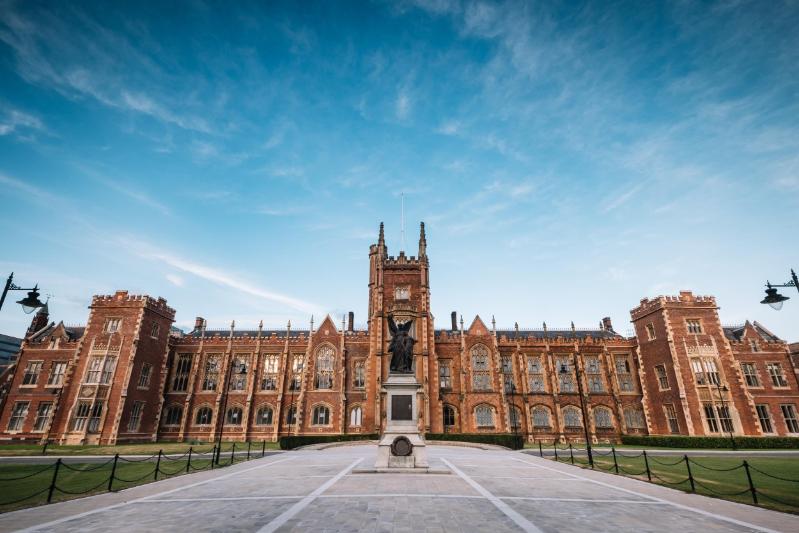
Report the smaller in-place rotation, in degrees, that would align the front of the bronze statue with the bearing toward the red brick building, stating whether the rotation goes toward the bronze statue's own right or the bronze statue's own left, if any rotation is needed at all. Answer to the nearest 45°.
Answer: approximately 180°

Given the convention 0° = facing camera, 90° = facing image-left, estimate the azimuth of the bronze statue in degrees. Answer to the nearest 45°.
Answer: approximately 0°

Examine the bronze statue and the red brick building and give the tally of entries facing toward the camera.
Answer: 2

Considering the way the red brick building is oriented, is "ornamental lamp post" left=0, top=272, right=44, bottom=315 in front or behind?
in front

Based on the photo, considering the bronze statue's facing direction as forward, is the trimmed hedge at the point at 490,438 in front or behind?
behind

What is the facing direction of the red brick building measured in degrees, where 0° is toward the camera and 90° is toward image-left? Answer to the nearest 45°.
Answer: approximately 0°

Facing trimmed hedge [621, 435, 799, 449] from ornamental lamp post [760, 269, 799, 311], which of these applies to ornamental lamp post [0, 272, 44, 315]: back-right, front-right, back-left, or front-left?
back-left

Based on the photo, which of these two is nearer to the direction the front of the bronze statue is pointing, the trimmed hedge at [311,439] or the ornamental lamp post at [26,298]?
the ornamental lamp post

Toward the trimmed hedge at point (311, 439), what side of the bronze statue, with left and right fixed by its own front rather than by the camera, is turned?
back
